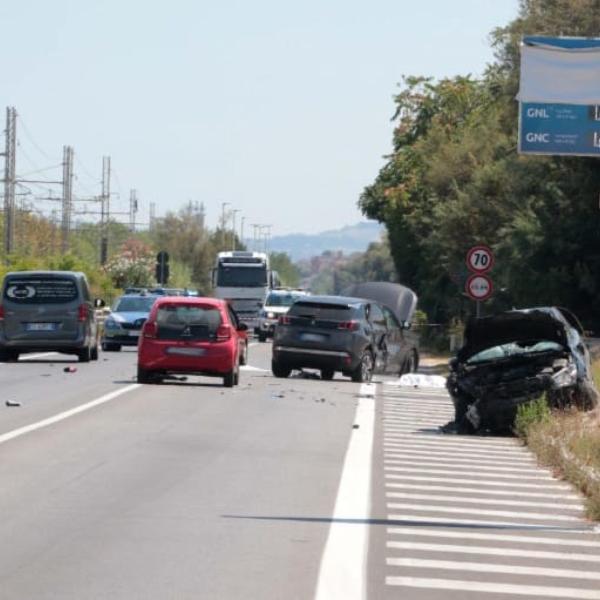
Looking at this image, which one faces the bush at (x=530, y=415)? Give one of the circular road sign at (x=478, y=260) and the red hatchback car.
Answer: the circular road sign

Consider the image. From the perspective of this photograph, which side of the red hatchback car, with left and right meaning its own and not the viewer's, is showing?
back

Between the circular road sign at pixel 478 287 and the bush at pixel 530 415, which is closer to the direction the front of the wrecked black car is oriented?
the bush

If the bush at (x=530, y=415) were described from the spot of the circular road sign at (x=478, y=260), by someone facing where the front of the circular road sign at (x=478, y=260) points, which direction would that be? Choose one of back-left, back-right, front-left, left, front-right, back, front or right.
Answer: front

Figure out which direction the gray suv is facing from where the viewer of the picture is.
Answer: facing away from the viewer and to the right of the viewer

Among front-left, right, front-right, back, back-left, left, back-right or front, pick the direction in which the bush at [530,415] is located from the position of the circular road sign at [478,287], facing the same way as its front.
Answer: front

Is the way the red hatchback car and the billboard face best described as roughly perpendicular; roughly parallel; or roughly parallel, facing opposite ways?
roughly parallel, facing opposite ways

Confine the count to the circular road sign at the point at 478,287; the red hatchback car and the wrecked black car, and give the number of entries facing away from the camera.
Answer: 1

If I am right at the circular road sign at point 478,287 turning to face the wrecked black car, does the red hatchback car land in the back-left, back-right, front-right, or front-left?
front-right

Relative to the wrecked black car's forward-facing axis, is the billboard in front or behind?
behind

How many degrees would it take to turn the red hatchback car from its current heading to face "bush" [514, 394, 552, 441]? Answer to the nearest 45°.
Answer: approximately 135° to its right

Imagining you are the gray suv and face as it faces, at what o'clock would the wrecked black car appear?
The wrecked black car is roughly at 4 o'clock from the gray suv.

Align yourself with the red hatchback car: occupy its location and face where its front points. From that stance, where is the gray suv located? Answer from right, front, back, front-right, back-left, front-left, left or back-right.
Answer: front-right

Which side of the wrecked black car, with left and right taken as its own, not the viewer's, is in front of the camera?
front

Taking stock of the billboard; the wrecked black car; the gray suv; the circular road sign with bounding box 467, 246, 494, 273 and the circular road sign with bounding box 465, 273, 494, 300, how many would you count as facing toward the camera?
4

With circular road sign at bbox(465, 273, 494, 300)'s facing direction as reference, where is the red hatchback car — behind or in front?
in front

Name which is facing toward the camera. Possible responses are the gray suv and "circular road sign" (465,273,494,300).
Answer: the circular road sign
